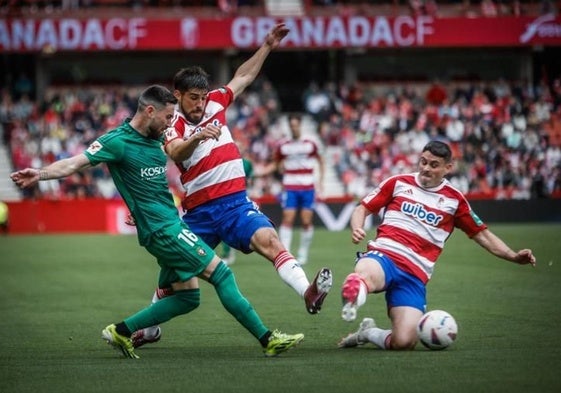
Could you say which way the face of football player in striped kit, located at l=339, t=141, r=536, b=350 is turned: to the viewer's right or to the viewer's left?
to the viewer's left

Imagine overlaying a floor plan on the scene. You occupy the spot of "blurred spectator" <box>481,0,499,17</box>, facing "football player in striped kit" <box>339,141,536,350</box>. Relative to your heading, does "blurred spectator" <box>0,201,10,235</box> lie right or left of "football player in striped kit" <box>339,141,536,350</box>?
right

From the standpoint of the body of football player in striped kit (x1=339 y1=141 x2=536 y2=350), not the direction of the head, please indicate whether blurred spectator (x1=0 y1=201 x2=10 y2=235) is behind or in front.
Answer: behind

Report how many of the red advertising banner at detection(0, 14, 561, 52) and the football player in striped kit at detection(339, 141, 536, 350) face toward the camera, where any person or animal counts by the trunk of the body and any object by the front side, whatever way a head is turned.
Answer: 2

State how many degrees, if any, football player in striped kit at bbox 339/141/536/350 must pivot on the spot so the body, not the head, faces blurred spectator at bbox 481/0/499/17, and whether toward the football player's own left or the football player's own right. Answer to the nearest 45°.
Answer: approximately 180°

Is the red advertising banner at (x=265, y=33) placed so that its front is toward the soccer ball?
yes

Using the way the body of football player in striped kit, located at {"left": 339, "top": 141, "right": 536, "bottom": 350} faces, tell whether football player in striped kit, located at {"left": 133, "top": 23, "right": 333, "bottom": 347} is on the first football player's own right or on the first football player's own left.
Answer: on the first football player's own right

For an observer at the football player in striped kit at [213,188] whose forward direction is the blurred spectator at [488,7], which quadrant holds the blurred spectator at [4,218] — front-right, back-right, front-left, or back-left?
front-left

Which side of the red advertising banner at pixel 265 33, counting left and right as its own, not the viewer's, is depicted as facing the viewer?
front

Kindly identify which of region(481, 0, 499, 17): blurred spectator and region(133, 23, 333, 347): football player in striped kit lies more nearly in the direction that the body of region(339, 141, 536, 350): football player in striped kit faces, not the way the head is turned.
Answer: the football player in striped kit

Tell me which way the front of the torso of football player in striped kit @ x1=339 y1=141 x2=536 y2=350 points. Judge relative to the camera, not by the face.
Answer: toward the camera

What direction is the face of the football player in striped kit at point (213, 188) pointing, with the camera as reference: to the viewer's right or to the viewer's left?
to the viewer's left
